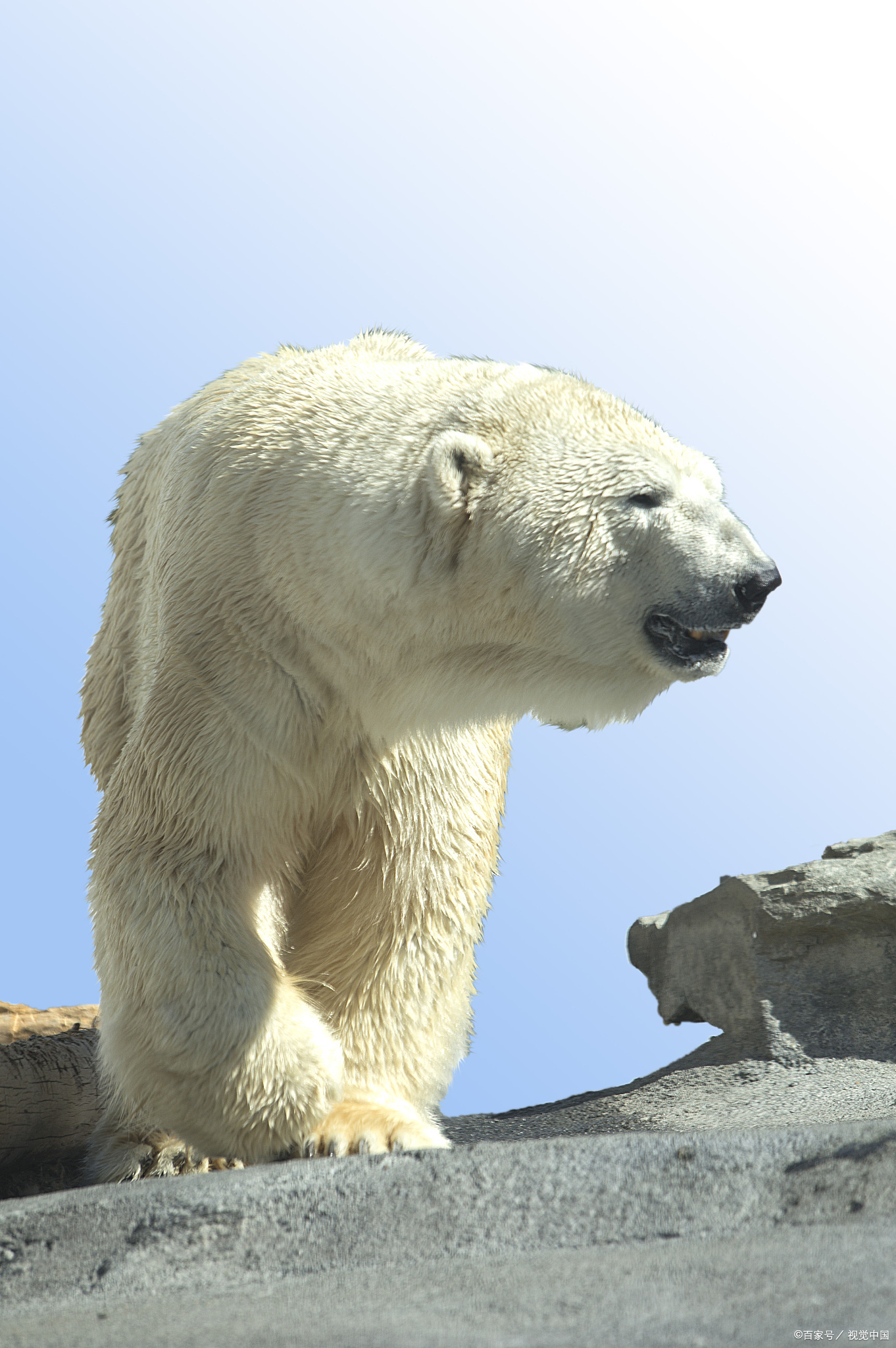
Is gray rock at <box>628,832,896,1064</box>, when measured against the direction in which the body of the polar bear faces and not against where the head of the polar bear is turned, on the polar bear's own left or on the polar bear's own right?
on the polar bear's own left

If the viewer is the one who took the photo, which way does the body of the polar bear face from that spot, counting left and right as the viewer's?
facing the viewer and to the right of the viewer

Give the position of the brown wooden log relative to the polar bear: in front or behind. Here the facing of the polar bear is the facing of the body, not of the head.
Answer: behind

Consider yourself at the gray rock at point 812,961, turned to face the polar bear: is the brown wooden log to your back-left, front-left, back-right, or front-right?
front-right
